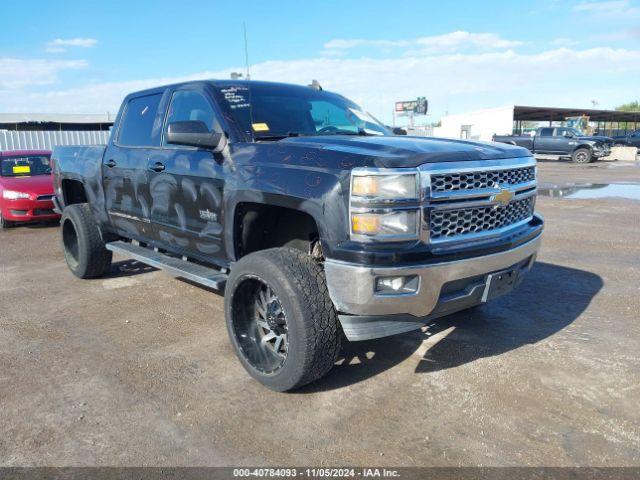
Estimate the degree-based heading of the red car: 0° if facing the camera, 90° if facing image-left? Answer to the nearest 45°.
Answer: approximately 315°

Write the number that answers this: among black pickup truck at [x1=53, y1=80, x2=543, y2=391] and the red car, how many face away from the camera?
0

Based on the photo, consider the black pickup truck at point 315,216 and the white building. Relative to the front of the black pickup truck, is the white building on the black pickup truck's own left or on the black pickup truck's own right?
on the black pickup truck's own left

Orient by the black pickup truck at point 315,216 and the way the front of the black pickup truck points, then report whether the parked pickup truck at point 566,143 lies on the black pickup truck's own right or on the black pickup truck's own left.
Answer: on the black pickup truck's own left

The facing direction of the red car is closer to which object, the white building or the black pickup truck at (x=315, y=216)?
the black pickup truck

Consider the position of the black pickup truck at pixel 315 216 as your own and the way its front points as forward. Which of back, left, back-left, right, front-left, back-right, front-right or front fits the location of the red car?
back

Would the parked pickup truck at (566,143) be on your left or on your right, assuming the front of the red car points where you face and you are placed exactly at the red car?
on your left

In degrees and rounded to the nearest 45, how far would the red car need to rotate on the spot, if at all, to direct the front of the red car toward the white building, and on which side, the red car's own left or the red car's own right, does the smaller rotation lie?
approximately 90° to the red car's own left
